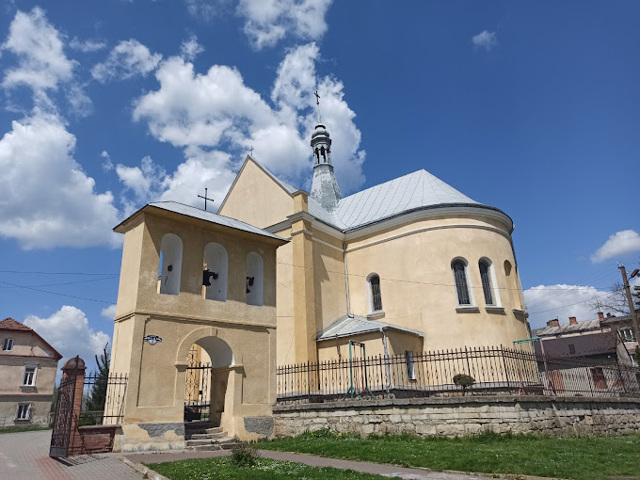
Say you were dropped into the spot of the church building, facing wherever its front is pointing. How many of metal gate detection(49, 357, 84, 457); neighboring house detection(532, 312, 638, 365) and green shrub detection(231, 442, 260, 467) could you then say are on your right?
1

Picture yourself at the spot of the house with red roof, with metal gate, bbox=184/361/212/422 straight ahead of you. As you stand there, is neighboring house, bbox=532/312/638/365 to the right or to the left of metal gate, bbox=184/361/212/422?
left

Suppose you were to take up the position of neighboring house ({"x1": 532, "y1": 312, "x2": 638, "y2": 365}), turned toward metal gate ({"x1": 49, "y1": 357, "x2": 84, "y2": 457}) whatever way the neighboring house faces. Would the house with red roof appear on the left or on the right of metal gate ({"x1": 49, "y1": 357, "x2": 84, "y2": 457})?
right
